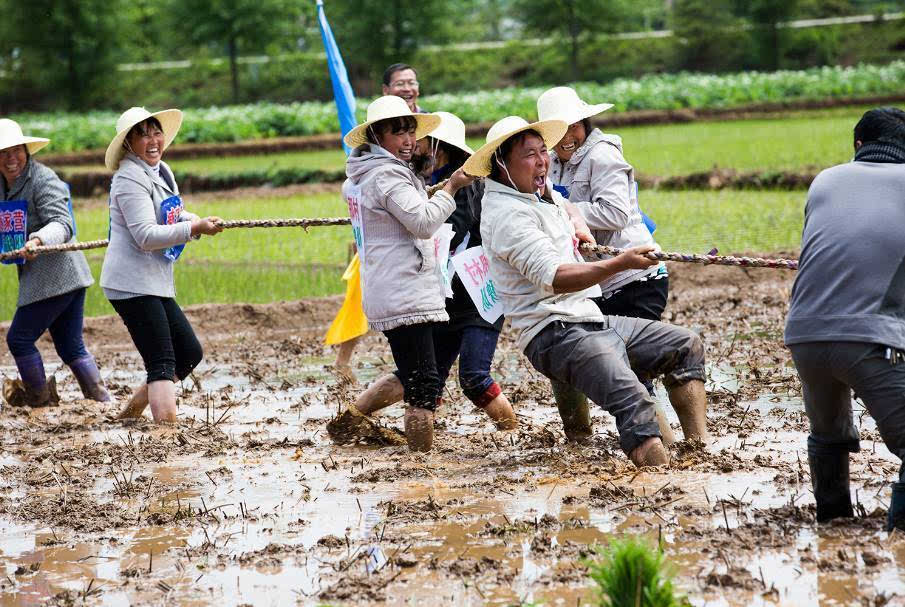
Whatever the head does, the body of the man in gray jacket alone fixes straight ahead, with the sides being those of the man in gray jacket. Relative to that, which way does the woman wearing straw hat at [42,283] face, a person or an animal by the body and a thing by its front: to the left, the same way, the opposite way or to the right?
the opposite way

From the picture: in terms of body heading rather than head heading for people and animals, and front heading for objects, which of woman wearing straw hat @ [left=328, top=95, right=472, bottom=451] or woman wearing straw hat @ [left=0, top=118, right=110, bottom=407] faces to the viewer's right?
woman wearing straw hat @ [left=328, top=95, right=472, bottom=451]

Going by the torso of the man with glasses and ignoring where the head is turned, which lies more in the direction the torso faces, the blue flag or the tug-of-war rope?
the tug-of-war rope

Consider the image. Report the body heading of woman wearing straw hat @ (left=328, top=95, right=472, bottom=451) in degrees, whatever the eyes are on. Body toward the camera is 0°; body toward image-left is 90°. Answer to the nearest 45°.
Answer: approximately 270°

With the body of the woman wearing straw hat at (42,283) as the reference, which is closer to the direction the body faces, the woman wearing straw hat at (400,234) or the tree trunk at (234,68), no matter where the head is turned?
the woman wearing straw hat

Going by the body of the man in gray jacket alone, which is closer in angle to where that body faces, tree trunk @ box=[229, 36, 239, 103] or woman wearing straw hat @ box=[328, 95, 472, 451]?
the tree trunk

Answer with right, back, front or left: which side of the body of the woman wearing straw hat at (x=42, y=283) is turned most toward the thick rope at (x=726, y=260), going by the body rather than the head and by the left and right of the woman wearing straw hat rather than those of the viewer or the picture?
left

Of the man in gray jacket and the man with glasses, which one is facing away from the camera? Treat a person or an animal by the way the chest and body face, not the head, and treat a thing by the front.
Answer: the man in gray jacket

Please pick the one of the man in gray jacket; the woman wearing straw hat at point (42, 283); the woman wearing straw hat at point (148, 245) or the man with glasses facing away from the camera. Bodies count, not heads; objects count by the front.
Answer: the man in gray jacket

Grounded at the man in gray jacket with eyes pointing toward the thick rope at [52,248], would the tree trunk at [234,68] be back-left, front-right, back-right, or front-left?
front-right

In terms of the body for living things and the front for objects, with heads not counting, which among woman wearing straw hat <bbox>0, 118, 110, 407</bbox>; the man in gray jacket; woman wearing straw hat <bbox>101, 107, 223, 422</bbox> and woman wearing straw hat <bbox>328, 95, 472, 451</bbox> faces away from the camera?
the man in gray jacket

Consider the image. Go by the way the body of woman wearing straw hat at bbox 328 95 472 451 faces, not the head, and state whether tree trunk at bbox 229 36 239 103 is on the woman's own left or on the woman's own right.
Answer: on the woman's own left

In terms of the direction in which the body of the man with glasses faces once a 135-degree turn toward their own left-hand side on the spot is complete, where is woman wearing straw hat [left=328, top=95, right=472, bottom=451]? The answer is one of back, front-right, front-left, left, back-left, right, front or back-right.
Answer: back

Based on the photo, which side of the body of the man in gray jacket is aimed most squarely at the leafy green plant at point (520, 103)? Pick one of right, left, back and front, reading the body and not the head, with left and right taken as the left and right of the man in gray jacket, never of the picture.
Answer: front

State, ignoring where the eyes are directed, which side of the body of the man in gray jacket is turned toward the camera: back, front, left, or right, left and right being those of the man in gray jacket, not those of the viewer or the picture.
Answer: back
